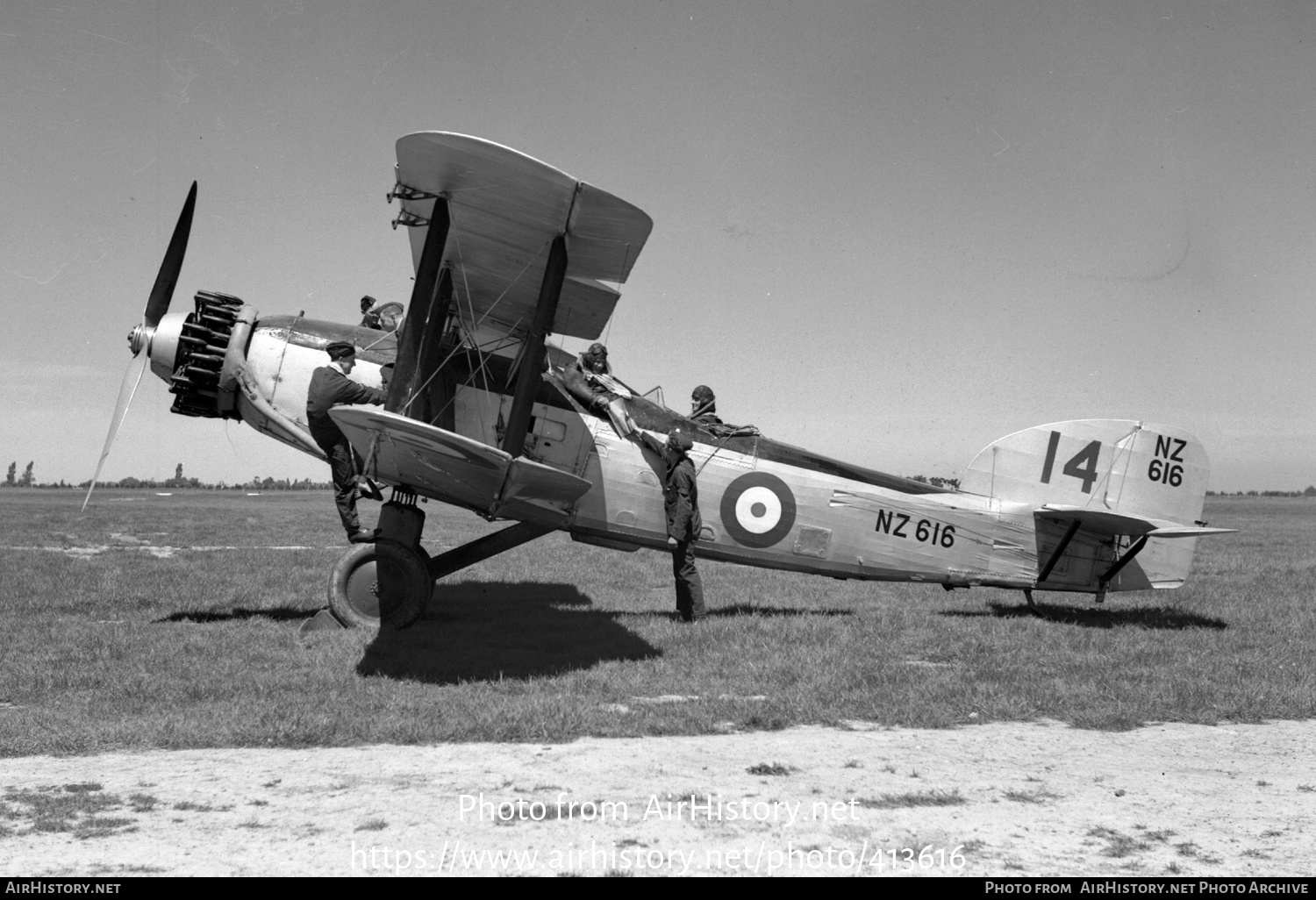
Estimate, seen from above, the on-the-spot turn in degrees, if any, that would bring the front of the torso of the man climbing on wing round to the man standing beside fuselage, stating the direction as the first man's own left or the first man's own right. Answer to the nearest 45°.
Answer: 0° — they already face them

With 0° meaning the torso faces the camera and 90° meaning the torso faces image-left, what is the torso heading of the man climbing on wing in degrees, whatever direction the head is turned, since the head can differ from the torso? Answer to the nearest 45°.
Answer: approximately 270°

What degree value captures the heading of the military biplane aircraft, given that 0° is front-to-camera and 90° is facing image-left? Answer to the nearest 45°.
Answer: approximately 90°
